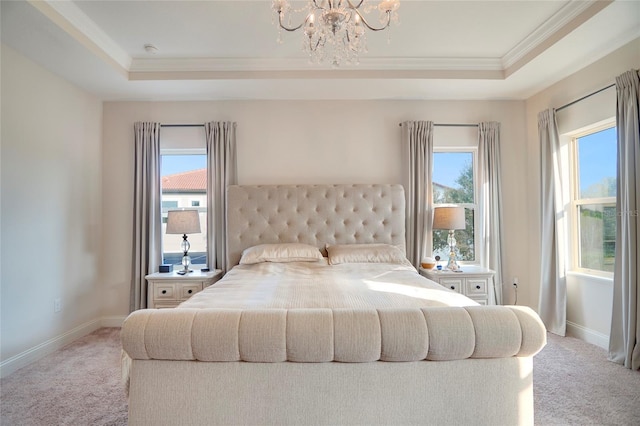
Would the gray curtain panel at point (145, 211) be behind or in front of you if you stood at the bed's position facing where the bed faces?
behind

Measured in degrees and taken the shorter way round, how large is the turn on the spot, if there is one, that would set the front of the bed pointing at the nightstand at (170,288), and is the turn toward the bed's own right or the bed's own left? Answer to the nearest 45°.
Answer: approximately 135° to the bed's own right

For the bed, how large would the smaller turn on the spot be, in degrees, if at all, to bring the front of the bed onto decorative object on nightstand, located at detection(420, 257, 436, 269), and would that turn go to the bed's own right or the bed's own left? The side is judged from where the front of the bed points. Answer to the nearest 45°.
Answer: approximately 135° to the bed's own left

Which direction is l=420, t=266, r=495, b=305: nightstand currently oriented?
toward the camera

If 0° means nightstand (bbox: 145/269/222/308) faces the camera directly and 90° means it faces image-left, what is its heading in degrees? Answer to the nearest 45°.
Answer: approximately 0°

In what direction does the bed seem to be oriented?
toward the camera

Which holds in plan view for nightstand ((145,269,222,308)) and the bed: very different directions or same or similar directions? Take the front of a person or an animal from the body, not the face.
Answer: same or similar directions

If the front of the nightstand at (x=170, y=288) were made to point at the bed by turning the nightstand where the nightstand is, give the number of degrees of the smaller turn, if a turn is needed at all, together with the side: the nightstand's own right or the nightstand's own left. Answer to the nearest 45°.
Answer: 0° — it already faces it

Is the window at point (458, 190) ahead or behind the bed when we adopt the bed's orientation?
behind

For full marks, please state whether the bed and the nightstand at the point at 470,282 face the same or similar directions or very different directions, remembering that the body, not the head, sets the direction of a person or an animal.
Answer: same or similar directions

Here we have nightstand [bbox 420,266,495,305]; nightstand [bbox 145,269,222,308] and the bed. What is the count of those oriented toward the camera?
3

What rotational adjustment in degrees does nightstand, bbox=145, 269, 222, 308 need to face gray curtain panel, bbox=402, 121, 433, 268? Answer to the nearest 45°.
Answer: approximately 90° to its left

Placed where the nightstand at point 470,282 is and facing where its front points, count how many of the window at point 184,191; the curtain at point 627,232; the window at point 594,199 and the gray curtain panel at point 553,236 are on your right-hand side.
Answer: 1

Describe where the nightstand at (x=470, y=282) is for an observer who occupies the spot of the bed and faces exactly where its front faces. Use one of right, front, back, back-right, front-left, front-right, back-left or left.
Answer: back-left

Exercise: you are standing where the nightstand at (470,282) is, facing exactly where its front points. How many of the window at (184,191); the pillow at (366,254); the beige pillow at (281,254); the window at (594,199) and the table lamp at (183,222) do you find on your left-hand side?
1
